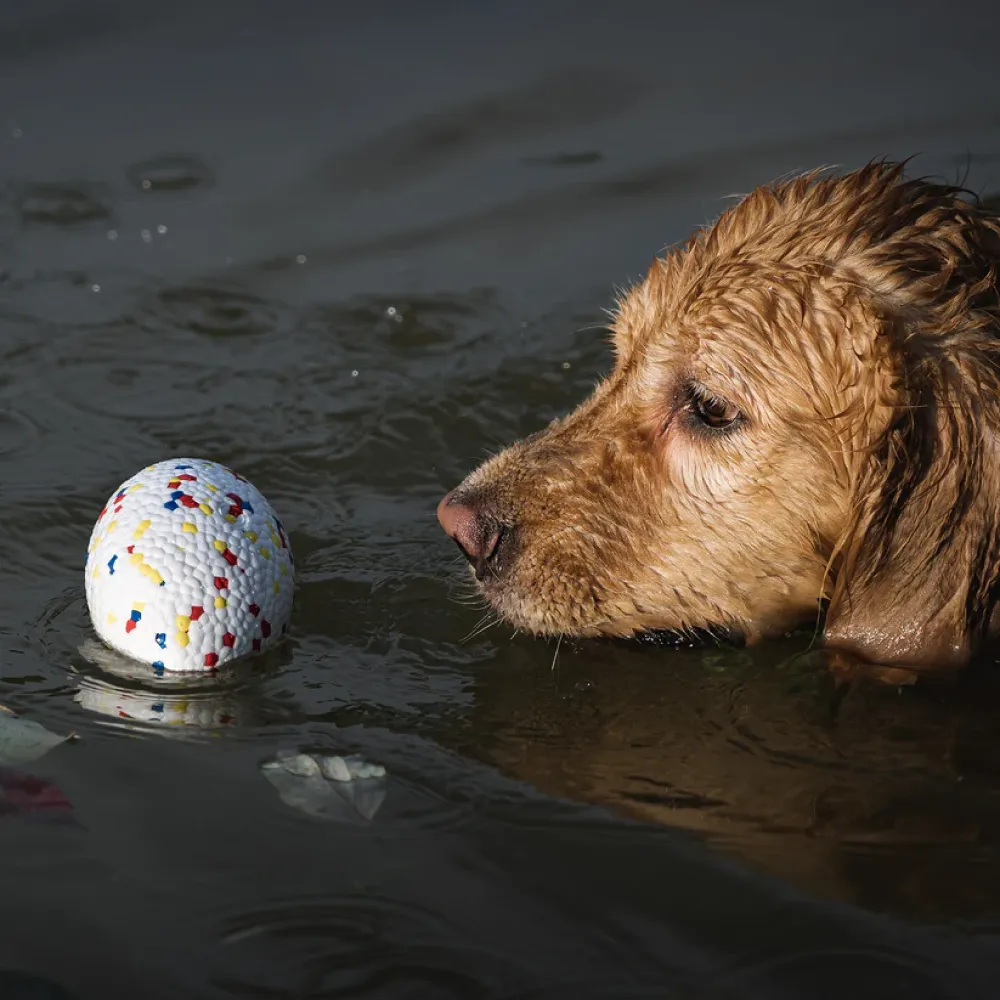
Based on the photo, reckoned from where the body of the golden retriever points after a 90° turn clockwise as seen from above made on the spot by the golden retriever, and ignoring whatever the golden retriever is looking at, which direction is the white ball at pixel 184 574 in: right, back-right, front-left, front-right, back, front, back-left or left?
left

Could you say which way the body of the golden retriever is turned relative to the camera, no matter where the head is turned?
to the viewer's left
